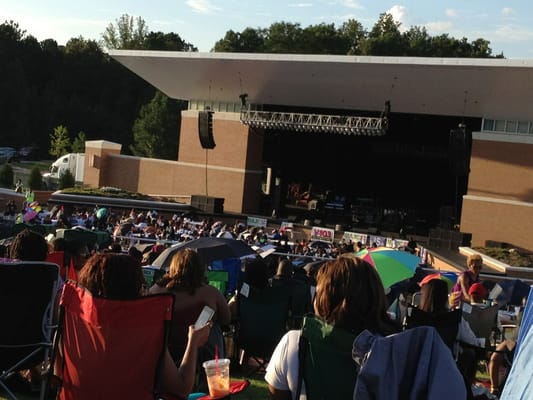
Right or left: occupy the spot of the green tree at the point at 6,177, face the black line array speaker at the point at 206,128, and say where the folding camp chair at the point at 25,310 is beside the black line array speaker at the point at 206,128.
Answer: right

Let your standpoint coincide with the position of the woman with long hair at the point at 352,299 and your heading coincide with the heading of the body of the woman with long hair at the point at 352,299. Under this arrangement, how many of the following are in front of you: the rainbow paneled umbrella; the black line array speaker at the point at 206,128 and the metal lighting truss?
3

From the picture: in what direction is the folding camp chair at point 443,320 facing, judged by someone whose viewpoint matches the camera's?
facing away from the viewer

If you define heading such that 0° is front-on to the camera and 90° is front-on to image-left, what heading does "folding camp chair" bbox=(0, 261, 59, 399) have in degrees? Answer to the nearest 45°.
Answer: approximately 180°

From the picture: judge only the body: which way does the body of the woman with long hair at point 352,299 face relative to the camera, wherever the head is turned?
away from the camera

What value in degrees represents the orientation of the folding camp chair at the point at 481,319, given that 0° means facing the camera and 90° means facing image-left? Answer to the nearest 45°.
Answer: approximately 180°

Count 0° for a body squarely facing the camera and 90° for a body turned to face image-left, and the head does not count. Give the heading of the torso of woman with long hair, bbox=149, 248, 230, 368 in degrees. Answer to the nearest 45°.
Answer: approximately 180°

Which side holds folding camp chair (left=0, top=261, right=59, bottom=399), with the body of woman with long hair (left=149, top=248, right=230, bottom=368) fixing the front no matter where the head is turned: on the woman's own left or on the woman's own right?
on the woman's own left

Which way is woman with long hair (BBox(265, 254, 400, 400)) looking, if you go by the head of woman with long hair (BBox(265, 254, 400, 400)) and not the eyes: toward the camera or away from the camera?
away from the camera

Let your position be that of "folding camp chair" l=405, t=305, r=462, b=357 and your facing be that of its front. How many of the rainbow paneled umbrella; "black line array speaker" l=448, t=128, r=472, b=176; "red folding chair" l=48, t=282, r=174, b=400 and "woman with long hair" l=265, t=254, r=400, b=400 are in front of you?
2
